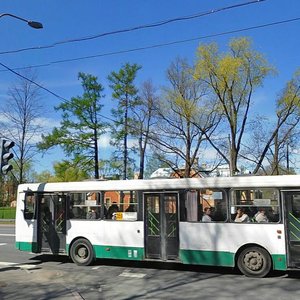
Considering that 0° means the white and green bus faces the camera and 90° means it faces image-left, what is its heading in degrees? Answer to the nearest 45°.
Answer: approximately 270°

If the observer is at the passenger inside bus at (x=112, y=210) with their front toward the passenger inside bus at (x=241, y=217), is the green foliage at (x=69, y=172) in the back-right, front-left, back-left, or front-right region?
back-left

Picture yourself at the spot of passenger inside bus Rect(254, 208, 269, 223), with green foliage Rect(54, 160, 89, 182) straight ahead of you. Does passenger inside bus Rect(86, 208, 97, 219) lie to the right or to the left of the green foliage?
left

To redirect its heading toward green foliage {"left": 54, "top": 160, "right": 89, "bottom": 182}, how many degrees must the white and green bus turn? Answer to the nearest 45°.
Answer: approximately 90° to its left

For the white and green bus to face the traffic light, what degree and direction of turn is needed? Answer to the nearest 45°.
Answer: approximately 180°
